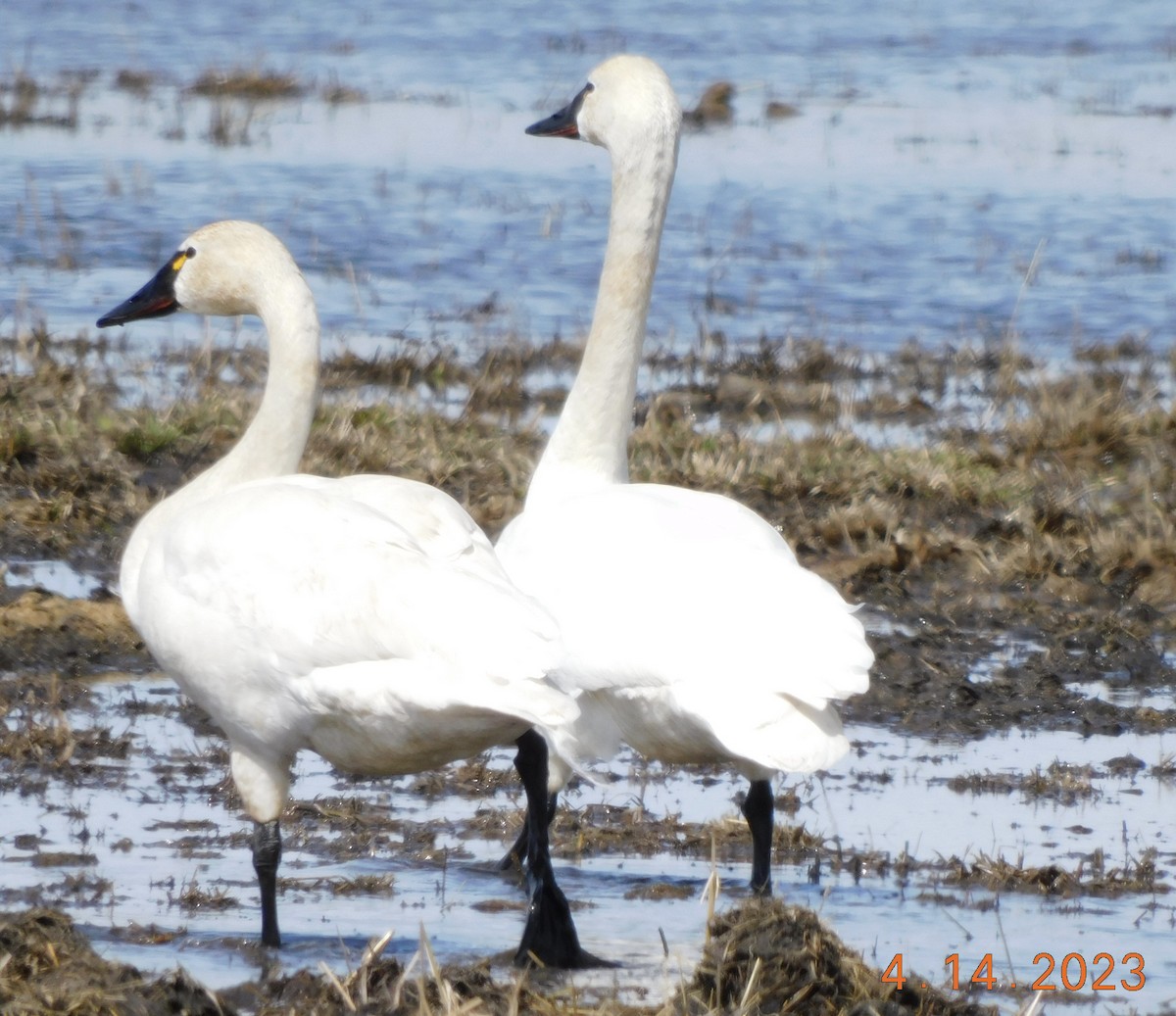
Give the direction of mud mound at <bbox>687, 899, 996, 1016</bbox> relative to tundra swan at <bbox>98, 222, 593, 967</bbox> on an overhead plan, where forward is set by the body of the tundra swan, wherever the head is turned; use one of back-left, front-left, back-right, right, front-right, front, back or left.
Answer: back-left

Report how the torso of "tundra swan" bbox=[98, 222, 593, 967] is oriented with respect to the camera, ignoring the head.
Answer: to the viewer's left

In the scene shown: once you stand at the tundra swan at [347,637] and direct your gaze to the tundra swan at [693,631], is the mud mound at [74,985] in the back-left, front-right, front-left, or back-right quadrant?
back-right

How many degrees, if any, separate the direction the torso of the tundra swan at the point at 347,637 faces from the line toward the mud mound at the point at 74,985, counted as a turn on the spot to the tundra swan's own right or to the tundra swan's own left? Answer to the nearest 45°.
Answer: approximately 45° to the tundra swan's own left

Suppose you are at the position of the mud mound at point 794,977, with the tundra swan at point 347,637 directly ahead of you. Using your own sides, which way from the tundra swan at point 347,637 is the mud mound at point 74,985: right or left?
left
